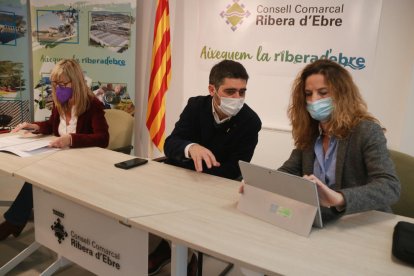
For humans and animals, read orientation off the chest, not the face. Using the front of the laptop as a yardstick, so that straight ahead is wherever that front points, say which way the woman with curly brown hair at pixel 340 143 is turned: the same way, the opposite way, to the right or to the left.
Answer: the opposite way

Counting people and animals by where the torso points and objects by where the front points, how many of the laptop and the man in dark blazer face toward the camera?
1

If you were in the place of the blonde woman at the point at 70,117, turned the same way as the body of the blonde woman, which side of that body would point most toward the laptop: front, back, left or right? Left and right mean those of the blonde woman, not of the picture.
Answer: left

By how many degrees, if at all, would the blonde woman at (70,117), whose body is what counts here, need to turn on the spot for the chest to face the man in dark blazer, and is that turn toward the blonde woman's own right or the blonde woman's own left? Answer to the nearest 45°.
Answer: approximately 90° to the blonde woman's own left

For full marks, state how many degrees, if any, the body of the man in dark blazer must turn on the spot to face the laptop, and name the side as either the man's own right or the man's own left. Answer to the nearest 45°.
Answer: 0° — they already face it

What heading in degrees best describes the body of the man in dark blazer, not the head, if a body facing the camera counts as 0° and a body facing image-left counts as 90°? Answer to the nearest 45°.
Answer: approximately 0°

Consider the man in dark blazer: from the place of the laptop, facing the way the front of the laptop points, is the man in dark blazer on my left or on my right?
on my left

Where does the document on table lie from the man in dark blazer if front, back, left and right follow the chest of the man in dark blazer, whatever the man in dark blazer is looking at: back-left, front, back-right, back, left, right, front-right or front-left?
right

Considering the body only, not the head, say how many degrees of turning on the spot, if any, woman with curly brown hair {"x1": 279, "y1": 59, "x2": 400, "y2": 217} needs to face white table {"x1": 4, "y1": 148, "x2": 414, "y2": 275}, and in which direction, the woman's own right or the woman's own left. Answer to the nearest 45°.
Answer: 0° — they already face it
